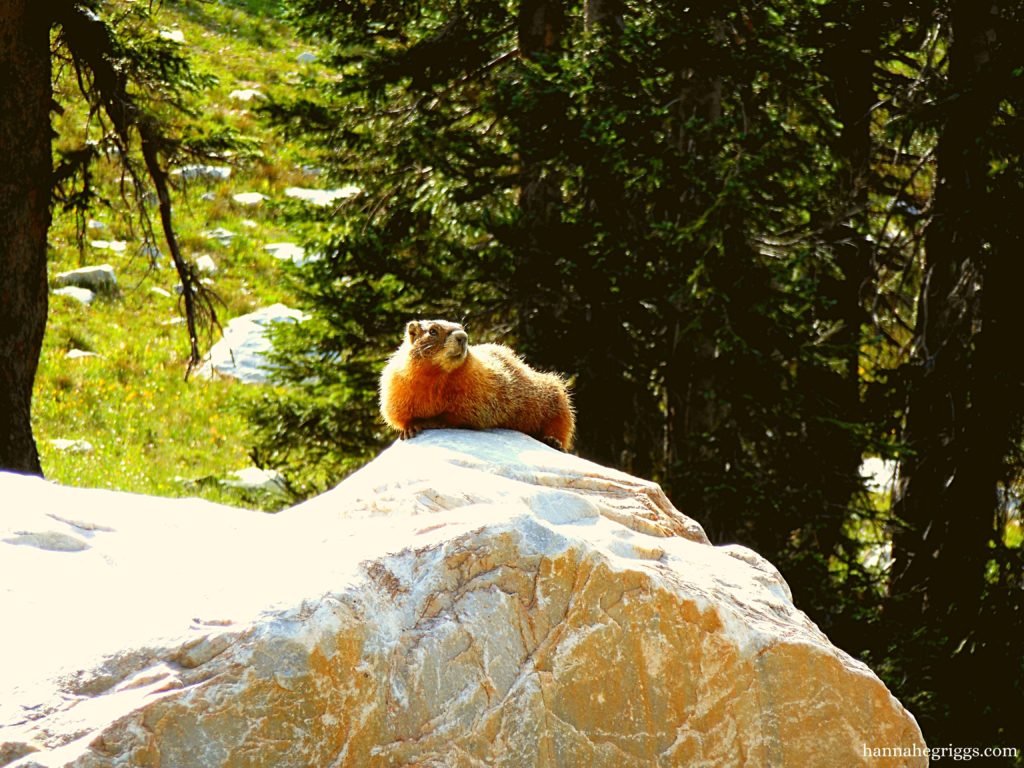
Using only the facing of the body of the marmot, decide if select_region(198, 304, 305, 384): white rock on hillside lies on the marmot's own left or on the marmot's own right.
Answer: on the marmot's own right

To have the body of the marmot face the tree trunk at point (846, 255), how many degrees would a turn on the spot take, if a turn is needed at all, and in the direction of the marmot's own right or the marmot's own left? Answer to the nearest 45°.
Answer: approximately 180°

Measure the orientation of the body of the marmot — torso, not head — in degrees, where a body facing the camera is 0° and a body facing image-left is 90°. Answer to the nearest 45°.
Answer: approximately 45°

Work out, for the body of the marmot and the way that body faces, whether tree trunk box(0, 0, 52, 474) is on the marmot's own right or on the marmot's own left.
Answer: on the marmot's own right

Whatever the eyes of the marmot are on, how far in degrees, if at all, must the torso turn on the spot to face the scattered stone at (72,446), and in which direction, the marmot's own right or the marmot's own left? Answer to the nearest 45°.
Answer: approximately 90° to the marmot's own right

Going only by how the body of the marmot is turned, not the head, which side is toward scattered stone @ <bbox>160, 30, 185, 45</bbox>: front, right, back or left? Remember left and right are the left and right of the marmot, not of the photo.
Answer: right

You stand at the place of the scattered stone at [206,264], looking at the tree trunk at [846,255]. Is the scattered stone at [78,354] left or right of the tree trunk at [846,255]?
right

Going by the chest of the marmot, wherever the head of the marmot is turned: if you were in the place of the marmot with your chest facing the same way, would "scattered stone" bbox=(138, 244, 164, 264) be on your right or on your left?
on your right

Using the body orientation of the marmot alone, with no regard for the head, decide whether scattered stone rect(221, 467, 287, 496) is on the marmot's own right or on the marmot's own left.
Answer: on the marmot's own right

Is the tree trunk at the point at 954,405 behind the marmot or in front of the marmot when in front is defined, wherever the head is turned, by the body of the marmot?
behind

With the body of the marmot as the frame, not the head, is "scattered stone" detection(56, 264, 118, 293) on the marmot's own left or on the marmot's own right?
on the marmot's own right
